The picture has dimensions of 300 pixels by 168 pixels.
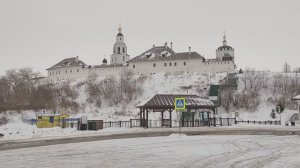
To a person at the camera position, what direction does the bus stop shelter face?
facing the viewer
